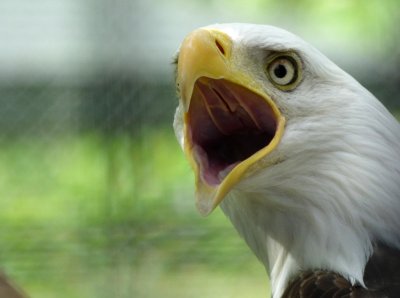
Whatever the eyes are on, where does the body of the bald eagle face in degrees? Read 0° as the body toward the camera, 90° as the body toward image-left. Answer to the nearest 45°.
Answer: approximately 45°
